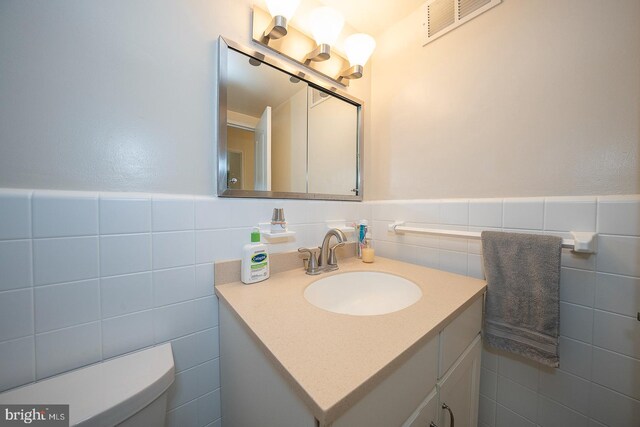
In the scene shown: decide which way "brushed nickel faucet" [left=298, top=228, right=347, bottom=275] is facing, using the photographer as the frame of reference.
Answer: facing the viewer and to the right of the viewer

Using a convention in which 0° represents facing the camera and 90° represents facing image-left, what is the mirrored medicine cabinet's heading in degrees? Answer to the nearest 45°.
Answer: approximately 315°

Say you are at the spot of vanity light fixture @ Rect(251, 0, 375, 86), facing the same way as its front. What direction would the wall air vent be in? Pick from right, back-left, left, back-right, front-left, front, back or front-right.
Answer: front-left

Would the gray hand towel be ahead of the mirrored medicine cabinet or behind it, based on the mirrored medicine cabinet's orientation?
ahead

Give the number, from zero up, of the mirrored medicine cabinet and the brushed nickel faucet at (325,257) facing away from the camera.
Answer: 0

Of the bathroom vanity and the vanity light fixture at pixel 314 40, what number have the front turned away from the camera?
0
